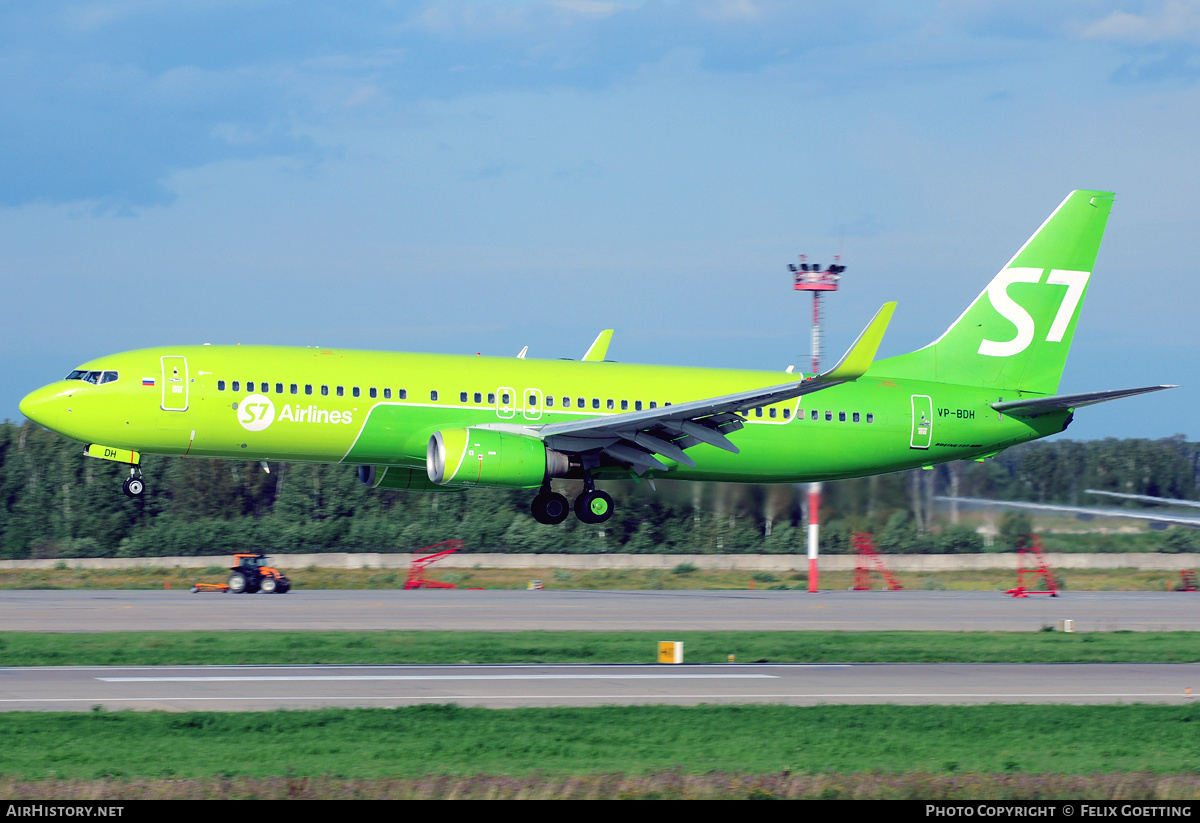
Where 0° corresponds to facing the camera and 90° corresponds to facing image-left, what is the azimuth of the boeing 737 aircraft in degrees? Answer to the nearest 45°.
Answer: approximately 90°
